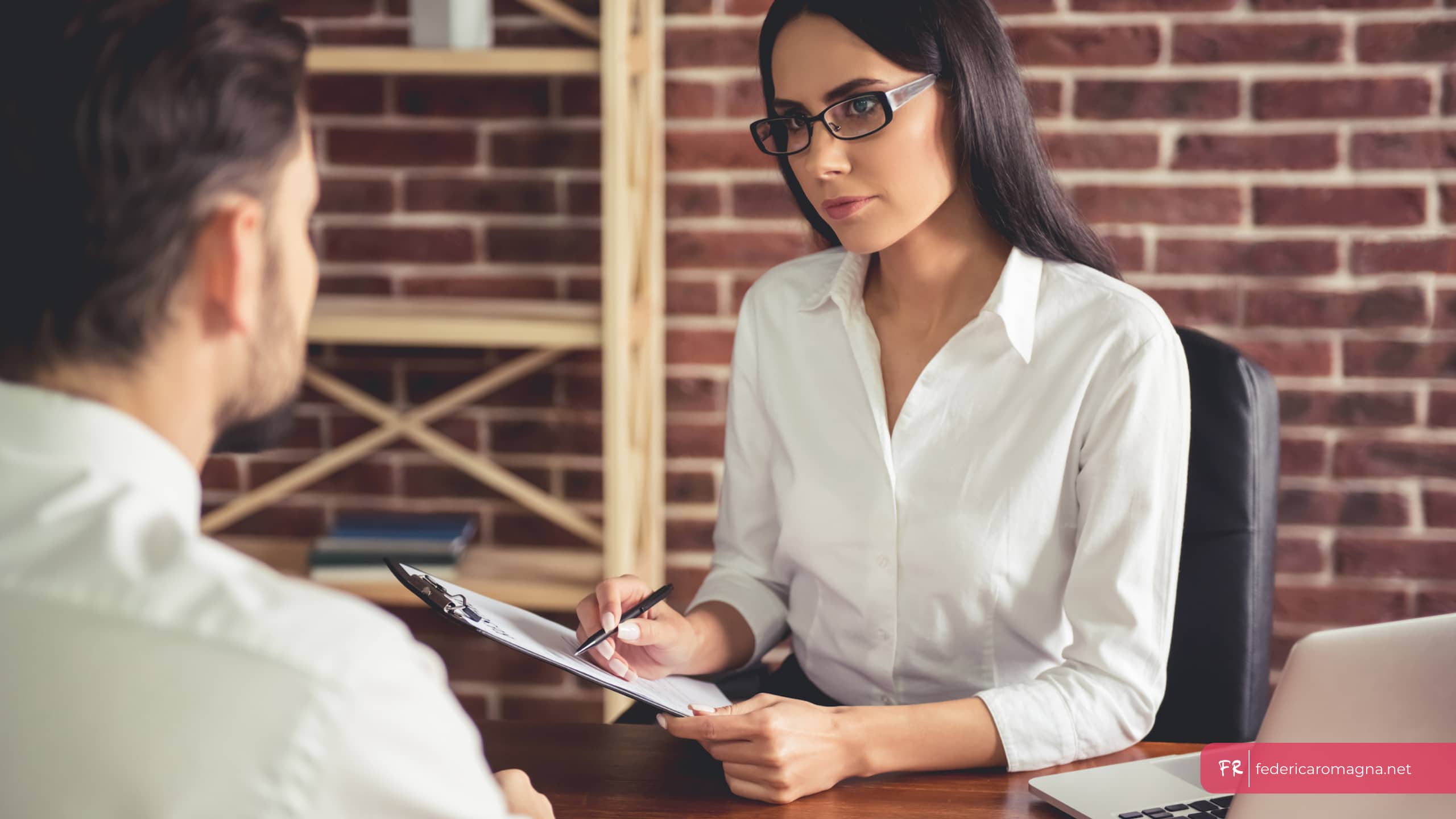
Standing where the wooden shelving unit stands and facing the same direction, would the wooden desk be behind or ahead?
ahead

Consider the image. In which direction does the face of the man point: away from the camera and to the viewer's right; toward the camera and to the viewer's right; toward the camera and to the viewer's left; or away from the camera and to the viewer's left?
away from the camera and to the viewer's right

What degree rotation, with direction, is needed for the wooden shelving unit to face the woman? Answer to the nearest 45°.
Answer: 0° — it already faces them

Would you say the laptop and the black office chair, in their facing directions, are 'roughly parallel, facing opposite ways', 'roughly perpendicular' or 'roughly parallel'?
roughly perpendicular

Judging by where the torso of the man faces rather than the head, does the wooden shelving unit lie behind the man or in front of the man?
in front

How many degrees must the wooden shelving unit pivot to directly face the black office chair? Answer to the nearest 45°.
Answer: approximately 45° to its left

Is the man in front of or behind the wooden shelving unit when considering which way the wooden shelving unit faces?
in front

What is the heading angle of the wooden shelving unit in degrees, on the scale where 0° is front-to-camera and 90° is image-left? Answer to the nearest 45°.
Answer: approximately 0°

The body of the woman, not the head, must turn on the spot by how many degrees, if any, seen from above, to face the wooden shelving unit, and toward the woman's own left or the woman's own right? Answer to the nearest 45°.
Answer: approximately 90° to the woman's own right
